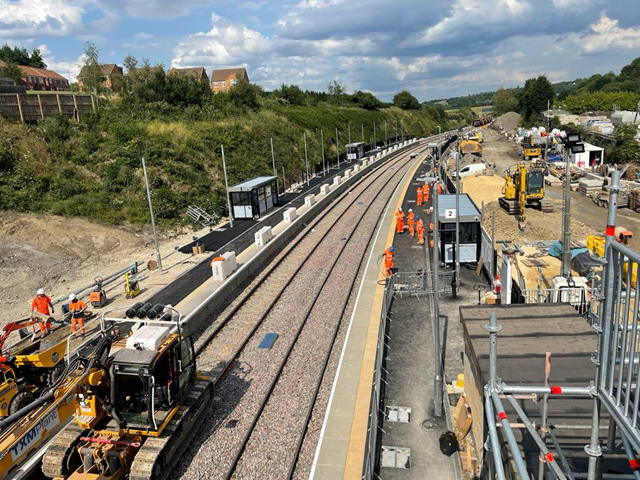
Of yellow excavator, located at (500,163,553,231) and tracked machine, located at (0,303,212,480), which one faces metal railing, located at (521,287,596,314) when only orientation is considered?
the yellow excavator

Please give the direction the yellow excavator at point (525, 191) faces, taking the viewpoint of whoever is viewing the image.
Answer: facing the viewer

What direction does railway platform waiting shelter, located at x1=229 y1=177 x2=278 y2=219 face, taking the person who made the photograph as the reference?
facing the viewer and to the right of the viewer

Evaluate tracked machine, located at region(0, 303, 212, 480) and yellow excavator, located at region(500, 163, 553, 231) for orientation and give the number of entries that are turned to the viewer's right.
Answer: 0

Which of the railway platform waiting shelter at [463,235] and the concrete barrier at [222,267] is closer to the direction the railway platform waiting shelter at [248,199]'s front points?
the railway platform waiting shelter at [463,235]

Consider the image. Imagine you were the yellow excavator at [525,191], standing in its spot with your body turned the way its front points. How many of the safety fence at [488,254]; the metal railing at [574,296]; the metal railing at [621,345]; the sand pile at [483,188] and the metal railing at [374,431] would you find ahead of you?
4

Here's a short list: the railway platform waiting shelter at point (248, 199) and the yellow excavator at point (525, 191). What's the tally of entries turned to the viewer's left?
0

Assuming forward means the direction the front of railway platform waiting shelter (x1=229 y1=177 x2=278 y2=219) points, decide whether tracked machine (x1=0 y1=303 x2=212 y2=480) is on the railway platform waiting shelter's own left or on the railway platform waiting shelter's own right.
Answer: on the railway platform waiting shelter's own right
